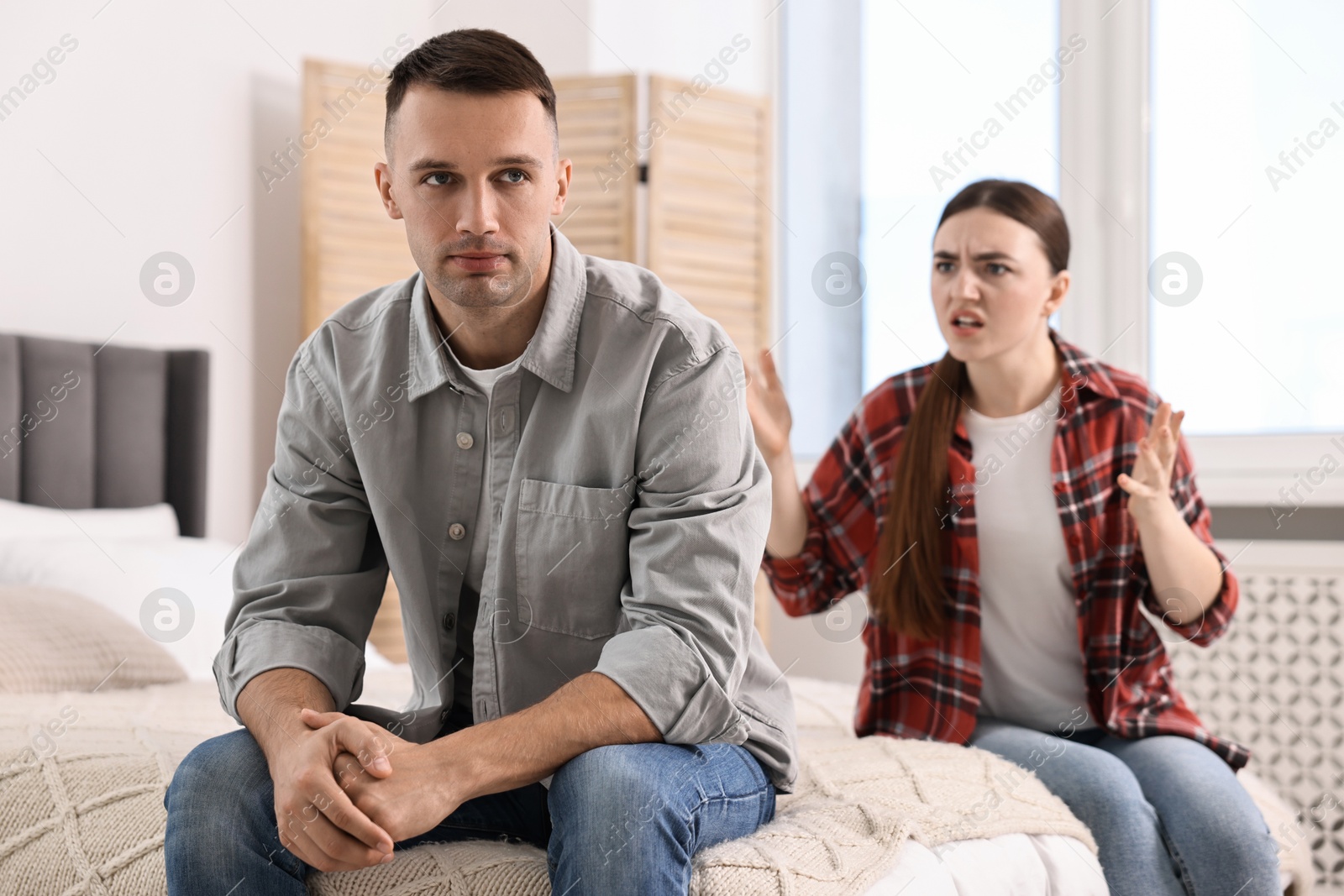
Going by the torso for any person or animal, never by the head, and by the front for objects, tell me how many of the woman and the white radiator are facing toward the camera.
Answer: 2

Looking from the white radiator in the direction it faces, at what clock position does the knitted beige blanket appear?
The knitted beige blanket is roughly at 1 o'clock from the white radiator.

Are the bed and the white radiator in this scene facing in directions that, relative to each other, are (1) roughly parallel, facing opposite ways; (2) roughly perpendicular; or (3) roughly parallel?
roughly perpendicular

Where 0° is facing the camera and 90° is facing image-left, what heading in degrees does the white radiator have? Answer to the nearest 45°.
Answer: approximately 0°

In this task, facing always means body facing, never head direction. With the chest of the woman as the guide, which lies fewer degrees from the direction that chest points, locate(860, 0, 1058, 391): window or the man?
the man

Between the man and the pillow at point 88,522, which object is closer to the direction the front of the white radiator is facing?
the man

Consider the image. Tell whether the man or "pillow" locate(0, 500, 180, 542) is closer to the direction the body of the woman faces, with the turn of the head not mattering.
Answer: the man

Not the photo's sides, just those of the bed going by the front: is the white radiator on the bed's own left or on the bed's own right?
on the bed's own left

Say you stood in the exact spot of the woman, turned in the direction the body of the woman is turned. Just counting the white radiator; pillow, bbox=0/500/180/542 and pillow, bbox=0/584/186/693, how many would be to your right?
2

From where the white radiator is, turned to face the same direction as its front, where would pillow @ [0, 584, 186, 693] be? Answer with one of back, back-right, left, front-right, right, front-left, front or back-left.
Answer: front-right

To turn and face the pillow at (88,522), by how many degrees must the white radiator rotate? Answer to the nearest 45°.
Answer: approximately 45° to its right

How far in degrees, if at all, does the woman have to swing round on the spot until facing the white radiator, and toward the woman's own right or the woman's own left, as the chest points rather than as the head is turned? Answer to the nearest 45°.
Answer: approximately 135° to the woman's own left

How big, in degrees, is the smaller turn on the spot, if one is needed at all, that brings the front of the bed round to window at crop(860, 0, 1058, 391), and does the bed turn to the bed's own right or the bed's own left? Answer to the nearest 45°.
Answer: approximately 90° to the bed's own left

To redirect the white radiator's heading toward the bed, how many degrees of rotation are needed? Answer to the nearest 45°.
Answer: approximately 45° to its right
